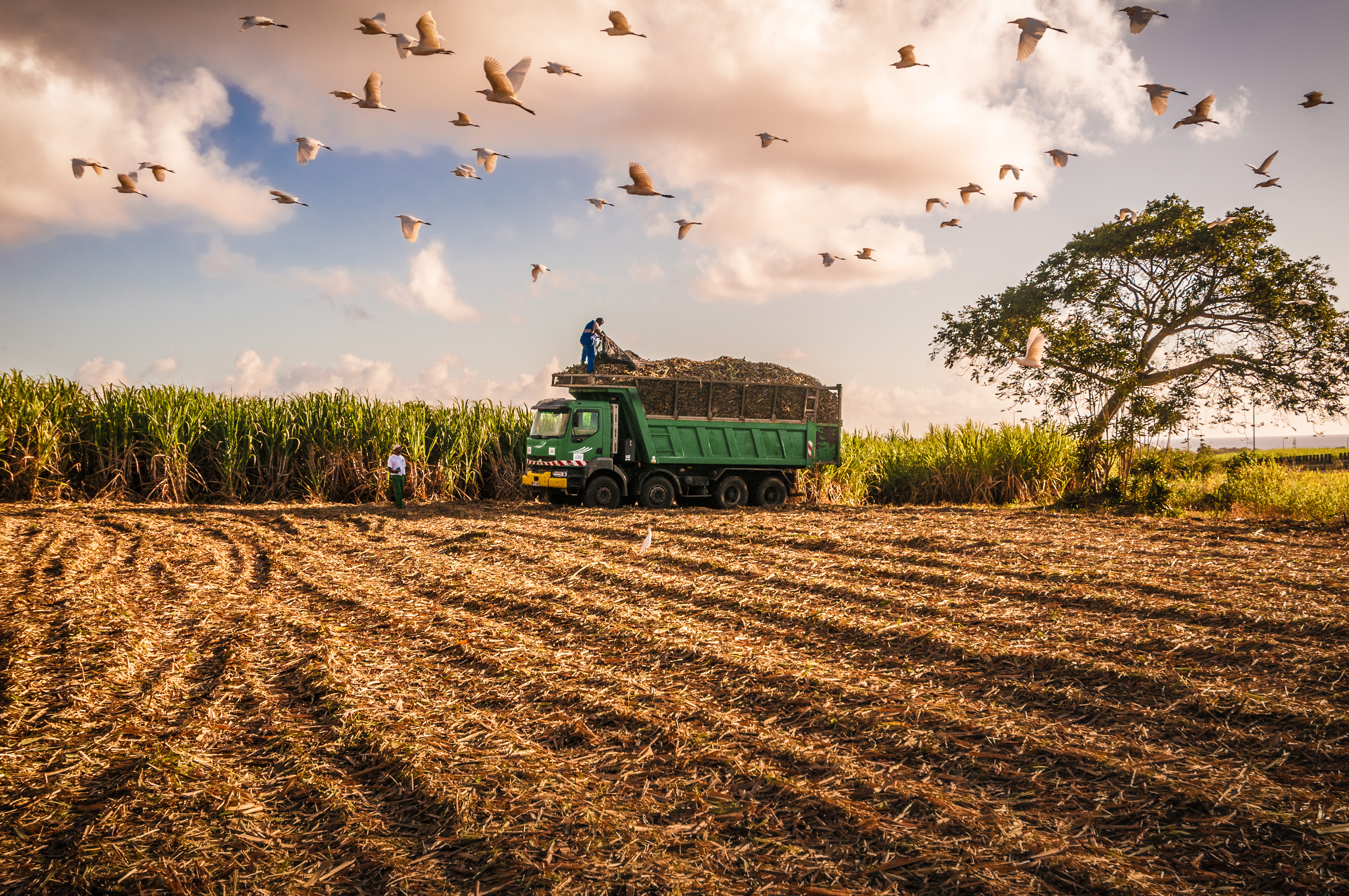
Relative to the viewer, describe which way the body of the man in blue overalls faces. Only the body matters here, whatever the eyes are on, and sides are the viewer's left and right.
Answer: facing to the right of the viewer

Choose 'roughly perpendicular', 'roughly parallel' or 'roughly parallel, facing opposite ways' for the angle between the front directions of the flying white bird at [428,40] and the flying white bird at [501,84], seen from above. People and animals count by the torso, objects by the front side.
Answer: roughly parallel

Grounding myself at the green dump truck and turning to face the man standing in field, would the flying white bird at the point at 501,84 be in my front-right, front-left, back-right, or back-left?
front-left
